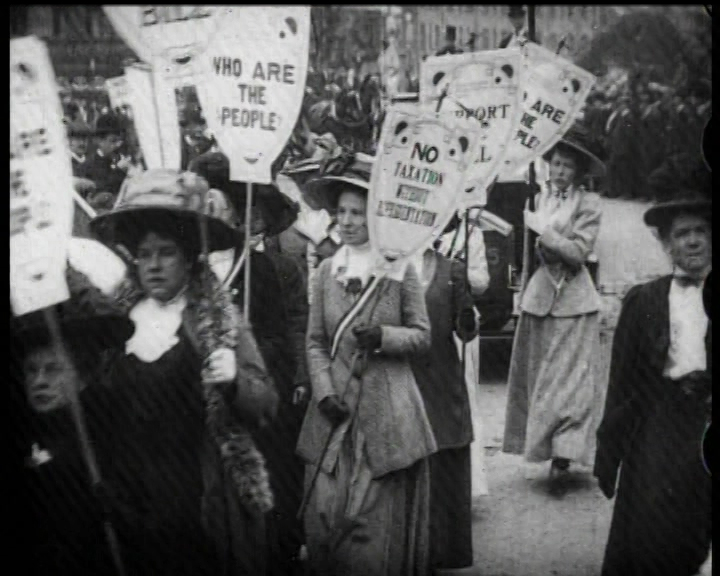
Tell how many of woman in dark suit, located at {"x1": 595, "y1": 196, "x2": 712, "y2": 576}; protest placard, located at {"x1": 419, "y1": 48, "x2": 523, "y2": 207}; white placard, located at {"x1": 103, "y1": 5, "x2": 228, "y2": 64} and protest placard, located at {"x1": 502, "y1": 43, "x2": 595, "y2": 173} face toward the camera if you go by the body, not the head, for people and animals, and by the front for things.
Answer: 4

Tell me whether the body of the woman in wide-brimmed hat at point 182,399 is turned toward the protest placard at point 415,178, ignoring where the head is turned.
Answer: no

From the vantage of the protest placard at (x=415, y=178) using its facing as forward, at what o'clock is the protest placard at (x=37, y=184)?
the protest placard at (x=37, y=184) is roughly at 3 o'clock from the protest placard at (x=415, y=178).

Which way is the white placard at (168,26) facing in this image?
toward the camera

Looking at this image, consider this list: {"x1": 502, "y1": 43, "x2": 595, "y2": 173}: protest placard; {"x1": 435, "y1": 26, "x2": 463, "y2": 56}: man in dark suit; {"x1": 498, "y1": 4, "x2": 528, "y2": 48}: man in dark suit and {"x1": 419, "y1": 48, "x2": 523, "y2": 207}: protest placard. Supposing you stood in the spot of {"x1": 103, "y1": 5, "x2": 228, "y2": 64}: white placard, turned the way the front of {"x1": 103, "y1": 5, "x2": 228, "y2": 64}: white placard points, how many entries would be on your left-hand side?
4

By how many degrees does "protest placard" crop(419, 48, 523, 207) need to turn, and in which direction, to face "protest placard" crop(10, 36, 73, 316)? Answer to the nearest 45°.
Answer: approximately 90° to its right

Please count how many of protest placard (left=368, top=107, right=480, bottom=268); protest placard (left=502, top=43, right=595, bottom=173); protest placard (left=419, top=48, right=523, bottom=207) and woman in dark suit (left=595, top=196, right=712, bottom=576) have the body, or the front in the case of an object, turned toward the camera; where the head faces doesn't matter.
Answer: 4

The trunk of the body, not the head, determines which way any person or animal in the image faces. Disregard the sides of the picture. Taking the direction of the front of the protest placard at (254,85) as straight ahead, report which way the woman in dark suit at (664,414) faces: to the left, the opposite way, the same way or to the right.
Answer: the same way

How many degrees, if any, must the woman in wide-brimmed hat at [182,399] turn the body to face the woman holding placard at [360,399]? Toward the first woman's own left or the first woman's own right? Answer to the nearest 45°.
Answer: approximately 135° to the first woman's own left

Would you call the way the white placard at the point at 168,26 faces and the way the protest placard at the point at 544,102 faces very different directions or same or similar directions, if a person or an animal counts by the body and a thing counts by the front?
same or similar directions

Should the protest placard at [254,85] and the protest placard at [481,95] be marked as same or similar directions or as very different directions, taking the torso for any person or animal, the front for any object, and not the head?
same or similar directions

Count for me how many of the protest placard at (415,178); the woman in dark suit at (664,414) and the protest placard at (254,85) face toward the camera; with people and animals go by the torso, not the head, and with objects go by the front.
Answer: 3

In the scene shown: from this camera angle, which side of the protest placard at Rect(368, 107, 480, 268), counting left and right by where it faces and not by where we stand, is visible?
front

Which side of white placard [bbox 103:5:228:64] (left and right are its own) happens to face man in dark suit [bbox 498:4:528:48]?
back

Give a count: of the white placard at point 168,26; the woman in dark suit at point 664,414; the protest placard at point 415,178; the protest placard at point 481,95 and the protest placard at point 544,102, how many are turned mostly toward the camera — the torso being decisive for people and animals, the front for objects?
5

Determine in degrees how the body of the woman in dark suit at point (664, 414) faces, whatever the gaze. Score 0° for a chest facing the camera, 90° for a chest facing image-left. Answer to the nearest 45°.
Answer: approximately 0°

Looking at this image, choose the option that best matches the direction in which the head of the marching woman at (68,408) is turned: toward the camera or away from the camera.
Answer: toward the camera
